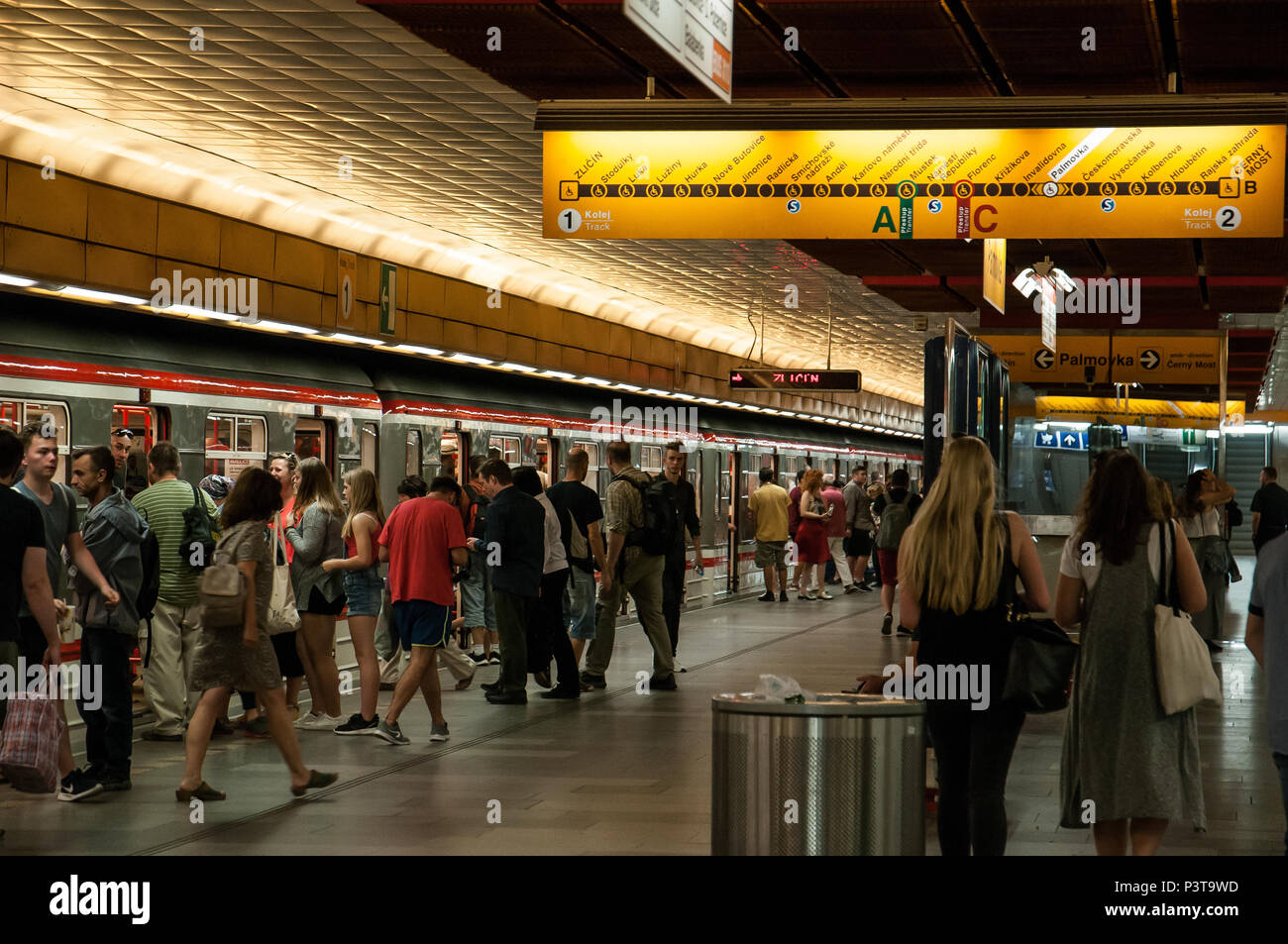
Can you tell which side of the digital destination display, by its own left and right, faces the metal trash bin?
front

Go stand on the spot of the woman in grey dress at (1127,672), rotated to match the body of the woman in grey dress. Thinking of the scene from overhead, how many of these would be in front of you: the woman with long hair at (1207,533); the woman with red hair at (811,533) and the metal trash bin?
2

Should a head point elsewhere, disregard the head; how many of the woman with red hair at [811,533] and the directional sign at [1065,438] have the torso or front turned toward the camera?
1

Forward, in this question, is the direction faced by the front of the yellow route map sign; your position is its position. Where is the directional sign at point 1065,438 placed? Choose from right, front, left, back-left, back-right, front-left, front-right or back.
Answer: back

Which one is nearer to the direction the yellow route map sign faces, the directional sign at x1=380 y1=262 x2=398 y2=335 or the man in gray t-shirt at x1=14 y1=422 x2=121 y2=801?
the man in gray t-shirt

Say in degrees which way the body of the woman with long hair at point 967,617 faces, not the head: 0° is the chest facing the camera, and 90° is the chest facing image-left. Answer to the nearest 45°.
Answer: approximately 180°

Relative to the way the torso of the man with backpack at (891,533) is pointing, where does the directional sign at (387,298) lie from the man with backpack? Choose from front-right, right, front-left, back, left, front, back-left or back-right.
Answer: back-left

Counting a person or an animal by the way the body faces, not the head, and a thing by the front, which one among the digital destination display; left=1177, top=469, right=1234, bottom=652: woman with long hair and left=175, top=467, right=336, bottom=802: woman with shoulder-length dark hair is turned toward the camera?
the digital destination display

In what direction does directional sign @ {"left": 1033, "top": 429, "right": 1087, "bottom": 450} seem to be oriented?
toward the camera

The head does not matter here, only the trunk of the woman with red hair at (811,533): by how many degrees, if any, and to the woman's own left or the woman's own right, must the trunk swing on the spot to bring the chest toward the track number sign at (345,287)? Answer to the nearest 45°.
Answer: approximately 90° to the woman's own right

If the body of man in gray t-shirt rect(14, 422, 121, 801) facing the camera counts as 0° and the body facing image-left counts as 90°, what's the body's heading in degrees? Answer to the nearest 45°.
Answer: approximately 315°

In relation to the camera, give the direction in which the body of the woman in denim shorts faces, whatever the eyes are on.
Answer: to the viewer's left

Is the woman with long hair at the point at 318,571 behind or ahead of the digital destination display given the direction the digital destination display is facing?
ahead
